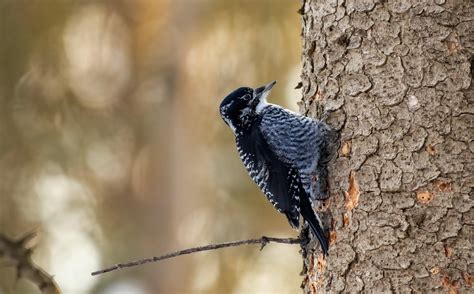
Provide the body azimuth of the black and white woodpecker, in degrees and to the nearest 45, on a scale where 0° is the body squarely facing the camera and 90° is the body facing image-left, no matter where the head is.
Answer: approximately 270°

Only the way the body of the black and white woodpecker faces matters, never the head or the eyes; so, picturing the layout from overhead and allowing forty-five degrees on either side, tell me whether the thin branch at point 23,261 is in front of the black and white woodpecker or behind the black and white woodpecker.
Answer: behind
